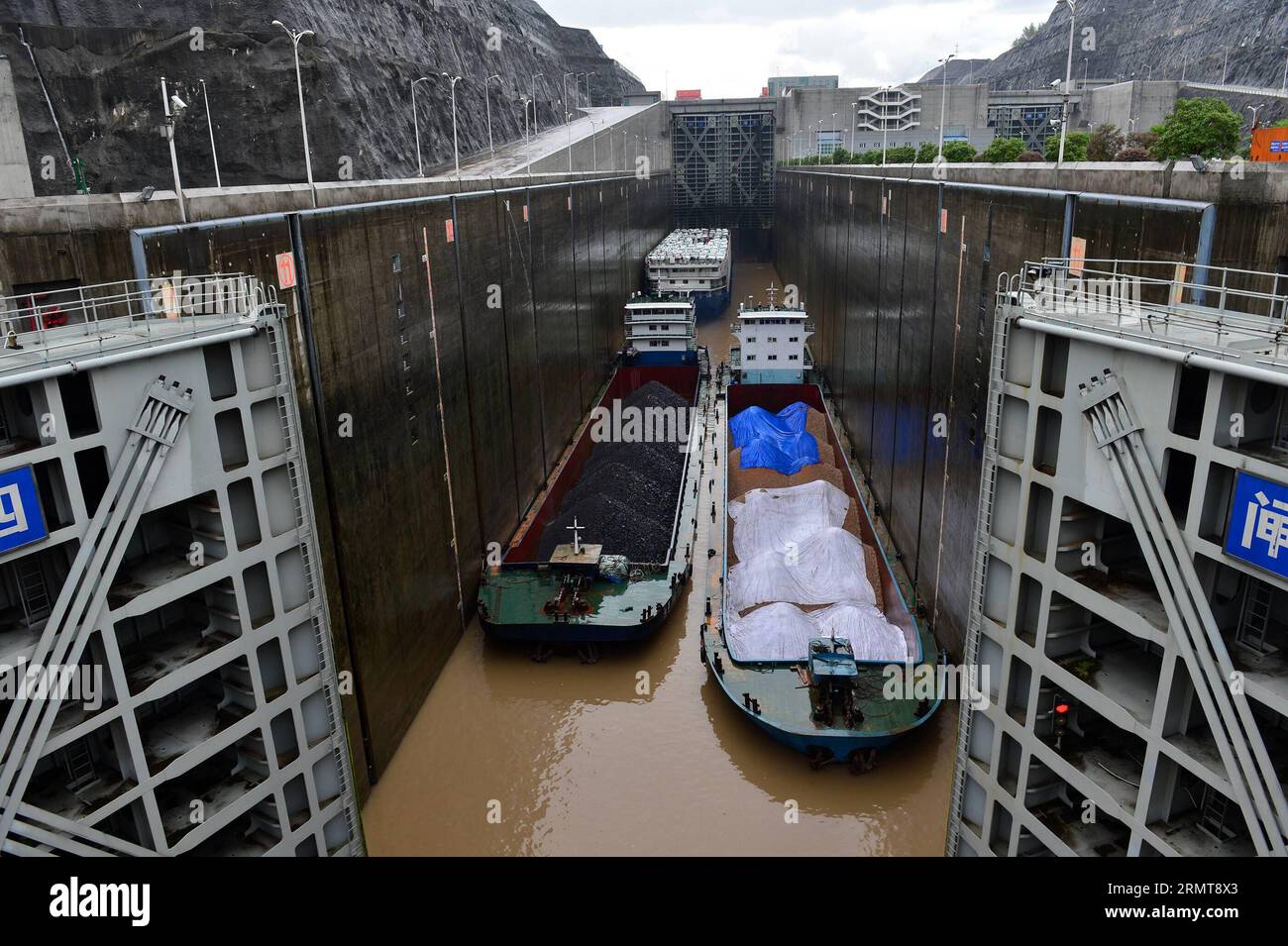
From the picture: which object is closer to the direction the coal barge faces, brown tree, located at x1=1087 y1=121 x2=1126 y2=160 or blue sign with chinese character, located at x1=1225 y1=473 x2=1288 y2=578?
the blue sign with chinese character

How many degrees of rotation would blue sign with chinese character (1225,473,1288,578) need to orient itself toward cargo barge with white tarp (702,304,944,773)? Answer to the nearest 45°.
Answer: approximately 135° to its right

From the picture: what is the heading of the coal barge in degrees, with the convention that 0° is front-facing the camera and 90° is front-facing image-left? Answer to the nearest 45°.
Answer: approximately 0°

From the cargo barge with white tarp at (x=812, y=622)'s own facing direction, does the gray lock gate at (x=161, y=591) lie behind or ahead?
ahead

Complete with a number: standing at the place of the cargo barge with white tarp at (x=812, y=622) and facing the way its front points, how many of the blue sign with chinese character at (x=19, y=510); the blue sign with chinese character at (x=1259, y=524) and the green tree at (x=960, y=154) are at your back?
1

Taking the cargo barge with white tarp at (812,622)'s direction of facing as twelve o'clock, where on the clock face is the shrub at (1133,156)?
The shrub is roughly at 7 o'clock from the cargo barge with white tarp.

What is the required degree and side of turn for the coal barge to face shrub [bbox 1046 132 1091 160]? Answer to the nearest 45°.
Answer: approximately 135° to its left

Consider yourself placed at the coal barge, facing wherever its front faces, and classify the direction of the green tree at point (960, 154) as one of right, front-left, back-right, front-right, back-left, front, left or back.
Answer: back-left

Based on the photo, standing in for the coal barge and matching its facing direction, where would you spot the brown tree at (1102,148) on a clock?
The brown tree is roughly at 8 o'clock from the coal barge.
